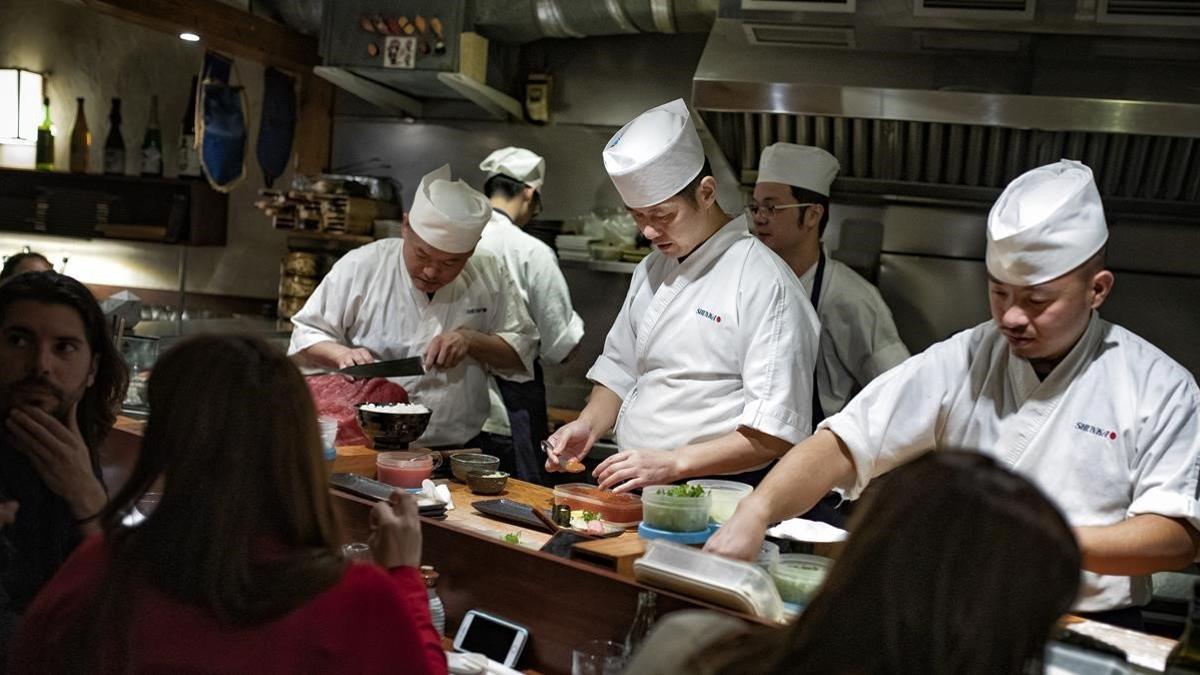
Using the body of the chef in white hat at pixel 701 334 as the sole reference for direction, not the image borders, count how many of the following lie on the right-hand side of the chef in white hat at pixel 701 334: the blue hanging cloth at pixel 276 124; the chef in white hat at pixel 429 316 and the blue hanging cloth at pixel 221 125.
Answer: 3

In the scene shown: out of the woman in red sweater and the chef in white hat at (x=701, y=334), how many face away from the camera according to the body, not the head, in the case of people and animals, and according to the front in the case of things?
1

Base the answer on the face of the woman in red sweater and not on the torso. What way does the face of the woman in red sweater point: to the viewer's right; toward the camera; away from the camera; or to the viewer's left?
away from the camera

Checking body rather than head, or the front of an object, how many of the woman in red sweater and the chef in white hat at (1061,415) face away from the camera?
1

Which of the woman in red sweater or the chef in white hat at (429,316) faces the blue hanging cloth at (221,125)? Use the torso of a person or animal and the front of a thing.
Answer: the woman in red sweater

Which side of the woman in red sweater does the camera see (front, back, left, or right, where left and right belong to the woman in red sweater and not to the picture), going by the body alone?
back

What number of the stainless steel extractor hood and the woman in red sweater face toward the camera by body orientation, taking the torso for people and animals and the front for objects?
1

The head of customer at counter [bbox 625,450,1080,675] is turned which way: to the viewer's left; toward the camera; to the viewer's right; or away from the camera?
away from the camera

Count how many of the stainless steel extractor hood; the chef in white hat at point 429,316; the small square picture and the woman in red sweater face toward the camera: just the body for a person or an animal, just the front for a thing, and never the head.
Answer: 3

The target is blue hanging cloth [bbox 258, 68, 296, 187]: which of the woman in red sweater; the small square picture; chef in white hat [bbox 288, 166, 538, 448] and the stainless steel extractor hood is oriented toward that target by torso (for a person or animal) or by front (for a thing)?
the woman in red sweater

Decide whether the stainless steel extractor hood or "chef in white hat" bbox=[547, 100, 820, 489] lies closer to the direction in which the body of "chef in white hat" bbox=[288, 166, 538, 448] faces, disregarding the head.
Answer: the chef in white hat

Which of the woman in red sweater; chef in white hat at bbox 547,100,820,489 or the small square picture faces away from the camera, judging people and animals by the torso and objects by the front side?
the woman in red sweater
